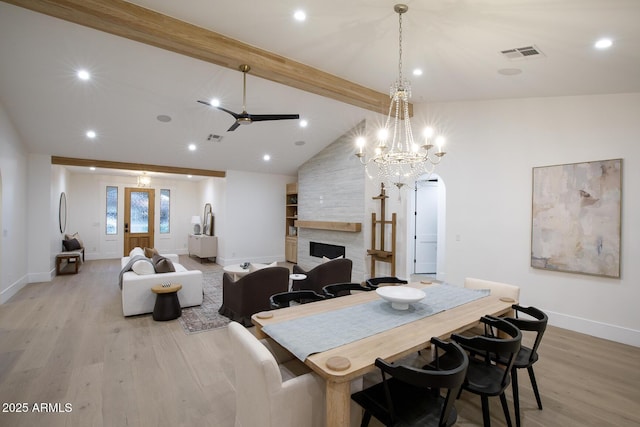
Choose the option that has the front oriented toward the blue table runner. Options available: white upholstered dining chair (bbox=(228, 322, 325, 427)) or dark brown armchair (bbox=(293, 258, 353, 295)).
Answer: the white upholstered dining chair

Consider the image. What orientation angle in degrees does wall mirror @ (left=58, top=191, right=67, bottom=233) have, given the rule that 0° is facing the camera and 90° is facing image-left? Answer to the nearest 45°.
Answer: approximately 270°

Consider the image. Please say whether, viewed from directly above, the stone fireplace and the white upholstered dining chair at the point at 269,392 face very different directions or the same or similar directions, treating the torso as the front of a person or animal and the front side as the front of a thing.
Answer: very different directions

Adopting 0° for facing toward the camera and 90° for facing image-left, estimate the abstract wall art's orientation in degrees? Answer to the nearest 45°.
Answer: approximately 45°

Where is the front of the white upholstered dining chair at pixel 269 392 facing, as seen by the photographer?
facing away from the viewer and to the right of the viewer

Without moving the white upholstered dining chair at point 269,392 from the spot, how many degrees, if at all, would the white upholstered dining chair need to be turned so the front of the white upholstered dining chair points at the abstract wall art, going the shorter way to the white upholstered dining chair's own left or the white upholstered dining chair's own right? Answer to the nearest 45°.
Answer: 0° — it already faces it

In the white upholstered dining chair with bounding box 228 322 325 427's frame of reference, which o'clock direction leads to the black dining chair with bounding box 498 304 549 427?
The black dining chair is roughly at 1 o'clock from the white upholstered dining chair.

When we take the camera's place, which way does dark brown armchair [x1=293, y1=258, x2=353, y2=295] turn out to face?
facing away from the viewer and to the left of the viewer

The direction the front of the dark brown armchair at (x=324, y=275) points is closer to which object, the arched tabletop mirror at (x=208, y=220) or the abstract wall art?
the arched tabletop mirror

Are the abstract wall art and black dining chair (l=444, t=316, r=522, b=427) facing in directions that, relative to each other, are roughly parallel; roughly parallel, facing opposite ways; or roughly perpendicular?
roughly perpendicular

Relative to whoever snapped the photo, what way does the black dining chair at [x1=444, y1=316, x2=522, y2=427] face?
facing away from the viewer and to the left of the viewer

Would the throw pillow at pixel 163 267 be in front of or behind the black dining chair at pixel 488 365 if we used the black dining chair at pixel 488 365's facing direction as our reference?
in front

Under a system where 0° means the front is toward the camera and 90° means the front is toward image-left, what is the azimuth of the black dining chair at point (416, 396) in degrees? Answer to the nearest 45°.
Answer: approximately 135°

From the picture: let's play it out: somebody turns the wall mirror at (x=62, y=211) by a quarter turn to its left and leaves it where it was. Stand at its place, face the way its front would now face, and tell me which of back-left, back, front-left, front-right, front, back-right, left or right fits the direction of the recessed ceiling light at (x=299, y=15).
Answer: back

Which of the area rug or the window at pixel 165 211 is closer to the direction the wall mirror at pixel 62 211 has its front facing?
the window

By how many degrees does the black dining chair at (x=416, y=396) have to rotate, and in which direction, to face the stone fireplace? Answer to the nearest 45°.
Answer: approximately 45° to its right
